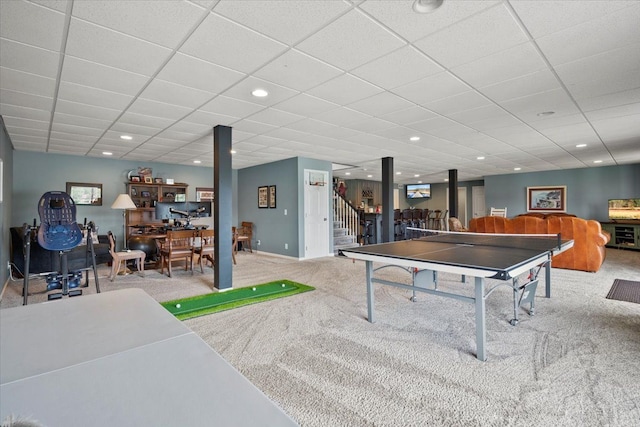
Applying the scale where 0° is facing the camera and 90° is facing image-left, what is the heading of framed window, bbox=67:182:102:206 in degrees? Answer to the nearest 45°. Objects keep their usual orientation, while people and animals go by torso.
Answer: approximately 0°

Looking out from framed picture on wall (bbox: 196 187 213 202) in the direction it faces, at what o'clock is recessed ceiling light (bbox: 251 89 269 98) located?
The recessed ceiling light is roughly at 12 o'clock from the framed picture on wall.

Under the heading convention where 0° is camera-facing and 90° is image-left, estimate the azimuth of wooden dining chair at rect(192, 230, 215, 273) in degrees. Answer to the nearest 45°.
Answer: approximately 135°

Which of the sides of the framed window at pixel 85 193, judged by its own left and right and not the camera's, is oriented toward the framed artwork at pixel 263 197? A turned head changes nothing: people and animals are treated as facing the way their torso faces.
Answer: left

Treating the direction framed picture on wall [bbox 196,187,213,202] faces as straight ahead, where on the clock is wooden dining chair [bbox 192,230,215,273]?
The wooden dining chair is roughly at 12 o'clock from the framed picture on wall.

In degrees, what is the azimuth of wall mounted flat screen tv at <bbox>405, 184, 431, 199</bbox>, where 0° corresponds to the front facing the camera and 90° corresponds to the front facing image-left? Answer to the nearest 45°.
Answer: approximately 0°

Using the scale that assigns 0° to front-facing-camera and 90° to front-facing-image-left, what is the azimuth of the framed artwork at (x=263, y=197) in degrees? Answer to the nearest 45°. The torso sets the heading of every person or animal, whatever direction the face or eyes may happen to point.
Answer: approximately 45°

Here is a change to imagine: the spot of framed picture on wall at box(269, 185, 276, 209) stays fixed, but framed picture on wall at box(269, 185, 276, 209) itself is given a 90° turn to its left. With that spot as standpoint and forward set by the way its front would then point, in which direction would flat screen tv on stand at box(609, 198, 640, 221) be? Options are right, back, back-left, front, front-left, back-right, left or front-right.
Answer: front-left
